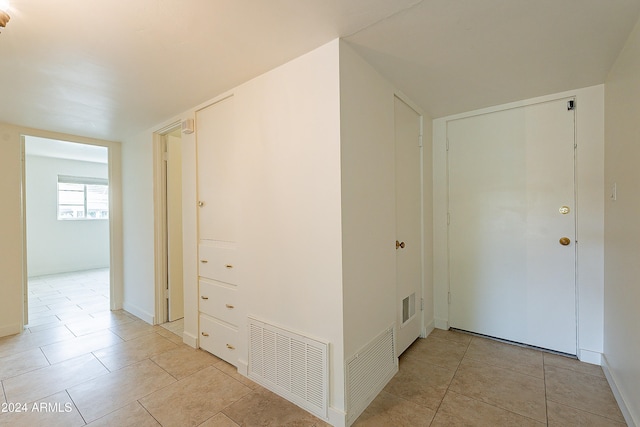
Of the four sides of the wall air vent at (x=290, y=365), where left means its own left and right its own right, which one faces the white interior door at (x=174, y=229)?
right

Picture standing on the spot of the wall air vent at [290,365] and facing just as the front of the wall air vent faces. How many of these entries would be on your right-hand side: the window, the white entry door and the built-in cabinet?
2

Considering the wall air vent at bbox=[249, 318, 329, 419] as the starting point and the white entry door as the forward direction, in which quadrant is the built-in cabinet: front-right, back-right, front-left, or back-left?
back-left

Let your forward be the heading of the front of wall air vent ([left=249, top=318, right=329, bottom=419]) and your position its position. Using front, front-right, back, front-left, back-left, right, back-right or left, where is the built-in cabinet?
right

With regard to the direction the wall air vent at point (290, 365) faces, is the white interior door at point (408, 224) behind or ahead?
behind

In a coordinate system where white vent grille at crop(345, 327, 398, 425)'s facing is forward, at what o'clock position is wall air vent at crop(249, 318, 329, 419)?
The wall air vent is roughly at 4 o'clock from the white vent grille.

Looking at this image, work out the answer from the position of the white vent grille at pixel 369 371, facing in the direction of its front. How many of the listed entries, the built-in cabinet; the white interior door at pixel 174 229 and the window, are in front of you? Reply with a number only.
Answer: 0

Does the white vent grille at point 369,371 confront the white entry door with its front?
no

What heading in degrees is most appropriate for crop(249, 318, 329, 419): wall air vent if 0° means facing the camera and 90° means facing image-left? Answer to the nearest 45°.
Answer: approximately 45°

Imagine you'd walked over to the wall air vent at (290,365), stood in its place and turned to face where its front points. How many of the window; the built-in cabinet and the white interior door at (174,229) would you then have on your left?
0

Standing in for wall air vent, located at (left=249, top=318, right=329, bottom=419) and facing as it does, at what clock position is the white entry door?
The white entry door is roughly at 7 o'clock from the wall air vent.

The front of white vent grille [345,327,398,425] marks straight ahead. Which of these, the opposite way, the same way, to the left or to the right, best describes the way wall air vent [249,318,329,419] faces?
to the right

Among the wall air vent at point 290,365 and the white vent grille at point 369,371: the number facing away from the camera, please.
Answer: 0

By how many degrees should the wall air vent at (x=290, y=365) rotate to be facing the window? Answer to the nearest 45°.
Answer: approximately 90° to its right

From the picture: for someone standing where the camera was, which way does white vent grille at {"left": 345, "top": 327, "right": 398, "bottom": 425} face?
facing the viewer and to the right of the viewer

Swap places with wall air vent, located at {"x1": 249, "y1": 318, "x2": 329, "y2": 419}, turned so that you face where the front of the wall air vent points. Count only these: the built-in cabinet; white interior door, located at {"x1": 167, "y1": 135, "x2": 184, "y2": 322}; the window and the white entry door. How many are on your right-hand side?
3
